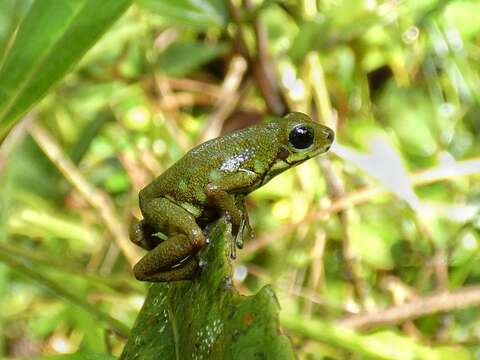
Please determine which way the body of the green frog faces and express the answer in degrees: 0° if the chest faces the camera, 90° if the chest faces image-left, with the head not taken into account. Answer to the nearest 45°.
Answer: approximately 270°
